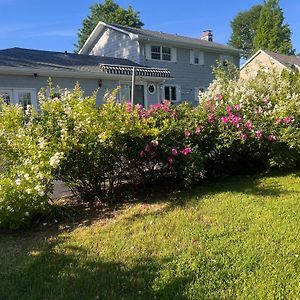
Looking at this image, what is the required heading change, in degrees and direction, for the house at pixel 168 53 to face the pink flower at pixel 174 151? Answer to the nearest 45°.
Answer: approximately 45° to its right

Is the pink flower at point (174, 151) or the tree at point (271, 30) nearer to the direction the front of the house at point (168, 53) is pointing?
the pink flower

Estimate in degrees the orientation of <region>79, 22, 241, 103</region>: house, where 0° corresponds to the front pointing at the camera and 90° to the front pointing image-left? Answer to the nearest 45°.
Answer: approximately 315°

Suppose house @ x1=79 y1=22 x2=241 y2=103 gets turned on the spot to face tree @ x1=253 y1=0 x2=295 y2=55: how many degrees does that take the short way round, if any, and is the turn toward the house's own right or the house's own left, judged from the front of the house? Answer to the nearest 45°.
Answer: approximately 90° to the house's own left
